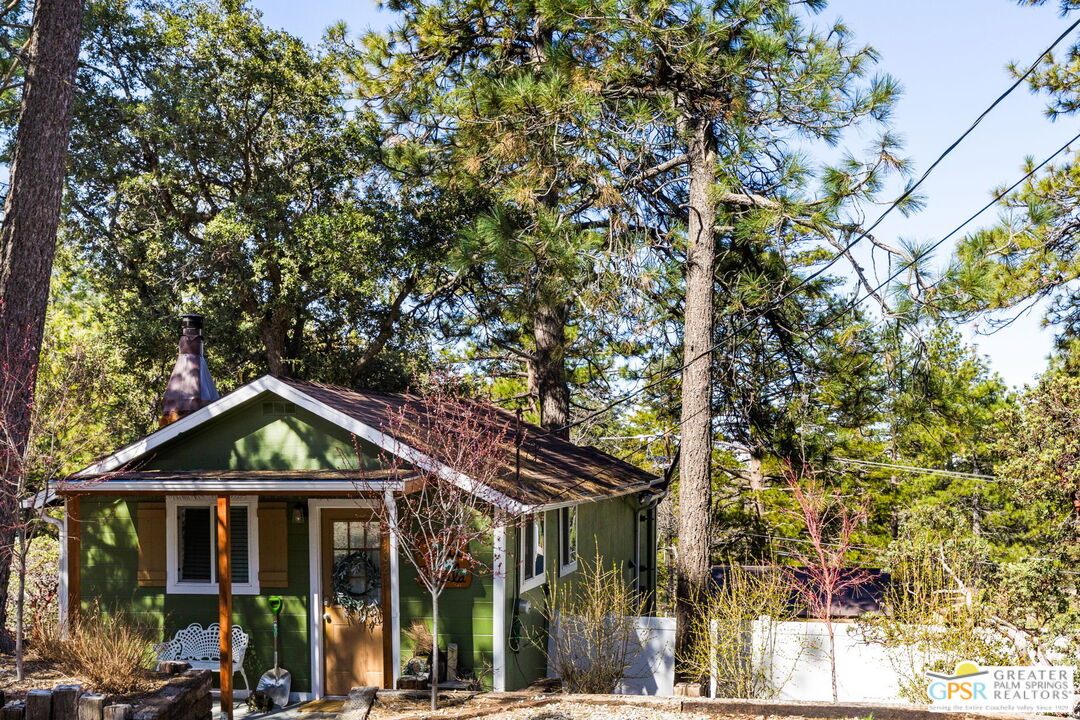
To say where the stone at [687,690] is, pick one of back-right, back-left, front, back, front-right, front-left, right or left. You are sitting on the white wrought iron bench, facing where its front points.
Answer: front-left

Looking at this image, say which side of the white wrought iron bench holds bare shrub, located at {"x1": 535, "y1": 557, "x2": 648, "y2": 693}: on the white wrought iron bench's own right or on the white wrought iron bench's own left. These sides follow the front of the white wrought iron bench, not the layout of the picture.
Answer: on the white wrought iron bench's own left

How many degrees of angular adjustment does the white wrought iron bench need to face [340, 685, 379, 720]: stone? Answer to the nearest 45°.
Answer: approximately 45° to its left

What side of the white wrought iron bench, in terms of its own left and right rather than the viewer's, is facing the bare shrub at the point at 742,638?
left

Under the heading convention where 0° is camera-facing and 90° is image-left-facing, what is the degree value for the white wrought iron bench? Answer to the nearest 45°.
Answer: approximately 0°

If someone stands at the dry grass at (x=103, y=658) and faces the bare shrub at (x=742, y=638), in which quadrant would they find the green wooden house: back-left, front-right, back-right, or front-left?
front-left
